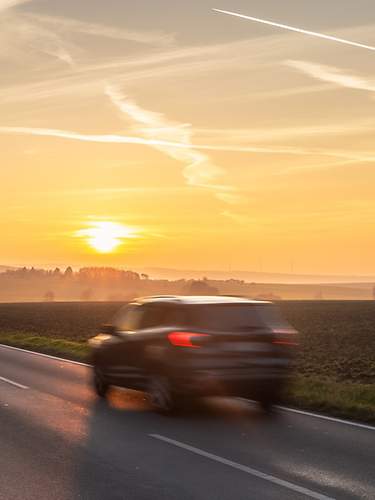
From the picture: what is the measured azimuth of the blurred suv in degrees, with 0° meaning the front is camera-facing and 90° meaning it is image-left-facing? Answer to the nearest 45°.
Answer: approximately 135°
